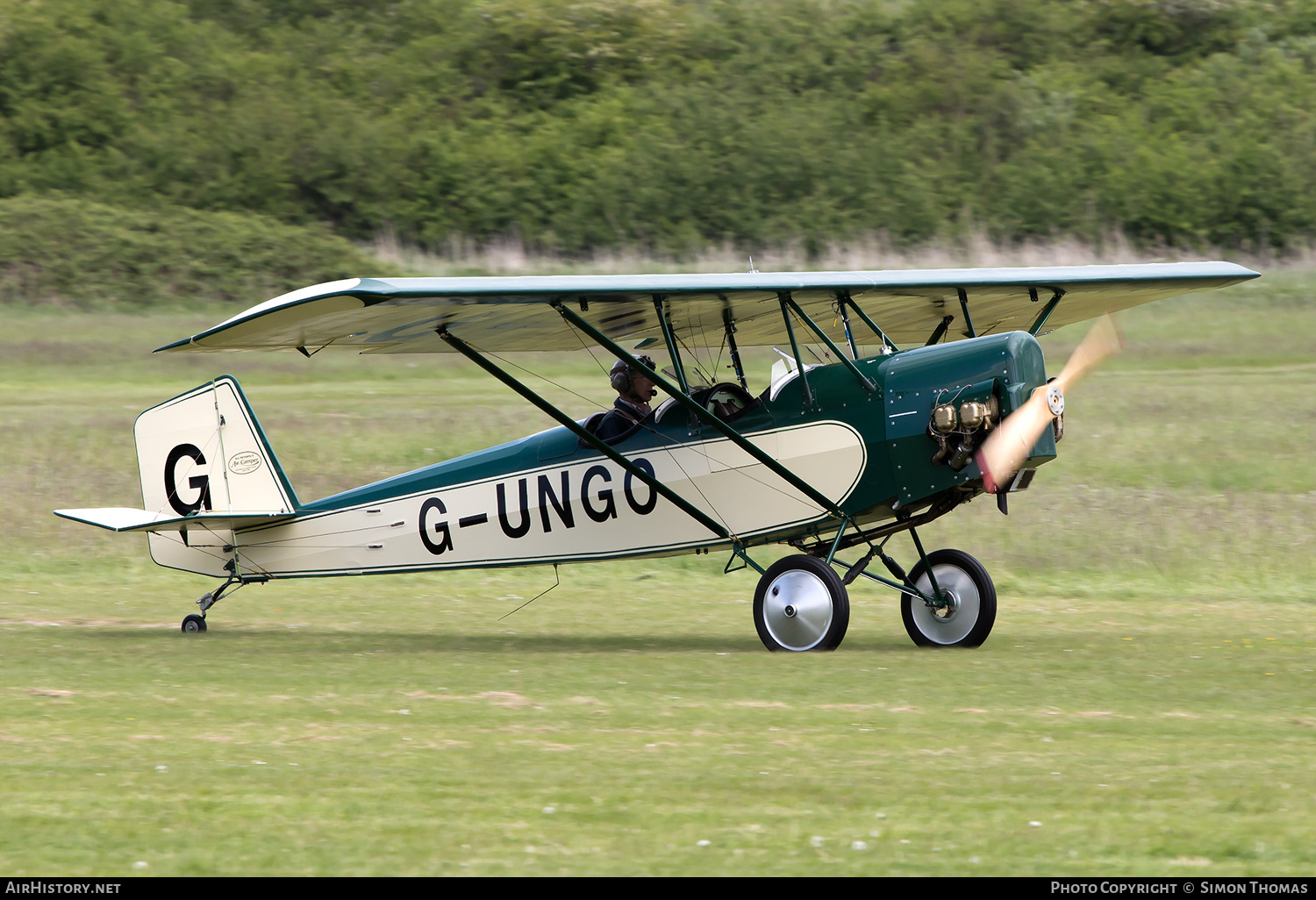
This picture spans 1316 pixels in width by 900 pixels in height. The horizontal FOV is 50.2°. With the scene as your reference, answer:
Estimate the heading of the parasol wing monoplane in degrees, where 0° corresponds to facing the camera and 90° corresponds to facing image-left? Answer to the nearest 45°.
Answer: approximately 315°

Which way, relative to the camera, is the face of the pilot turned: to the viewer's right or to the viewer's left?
to the viewer's right
